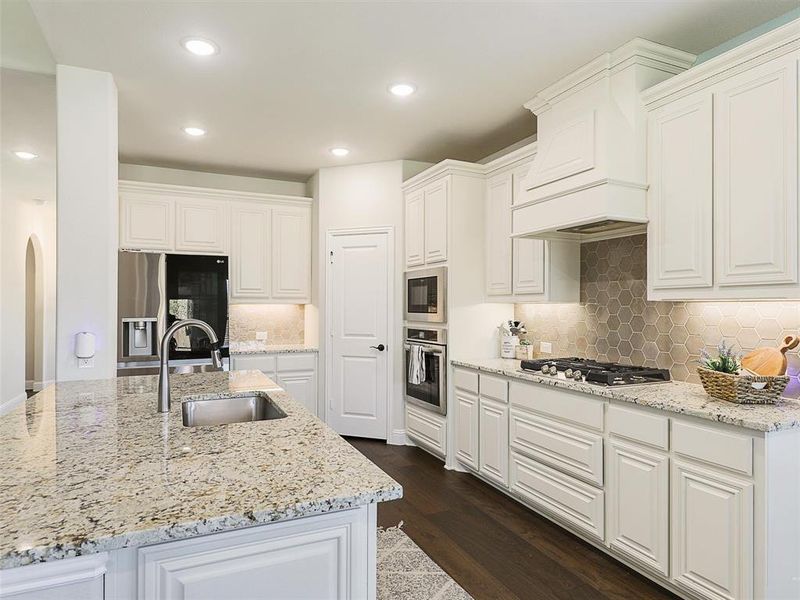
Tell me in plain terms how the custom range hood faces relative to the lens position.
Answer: facing the viewer and to the left of the viewer

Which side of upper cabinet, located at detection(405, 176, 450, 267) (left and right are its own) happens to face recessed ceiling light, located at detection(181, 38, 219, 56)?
front

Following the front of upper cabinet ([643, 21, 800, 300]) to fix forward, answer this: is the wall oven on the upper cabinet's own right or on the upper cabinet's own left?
on the upper cabinet's own right

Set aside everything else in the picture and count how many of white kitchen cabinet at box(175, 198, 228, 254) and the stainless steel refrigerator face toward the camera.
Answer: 2

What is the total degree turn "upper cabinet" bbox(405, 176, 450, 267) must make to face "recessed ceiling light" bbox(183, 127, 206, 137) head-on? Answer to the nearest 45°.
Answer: approximately 45° to its right

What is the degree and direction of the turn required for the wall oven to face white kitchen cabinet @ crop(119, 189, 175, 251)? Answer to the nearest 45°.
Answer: approximately 45° to its right

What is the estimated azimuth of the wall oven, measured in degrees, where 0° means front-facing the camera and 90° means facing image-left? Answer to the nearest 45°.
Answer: approximately 45°

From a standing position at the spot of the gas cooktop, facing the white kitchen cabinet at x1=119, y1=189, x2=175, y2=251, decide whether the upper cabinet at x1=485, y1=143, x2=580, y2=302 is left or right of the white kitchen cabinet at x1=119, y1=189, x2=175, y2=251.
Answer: right

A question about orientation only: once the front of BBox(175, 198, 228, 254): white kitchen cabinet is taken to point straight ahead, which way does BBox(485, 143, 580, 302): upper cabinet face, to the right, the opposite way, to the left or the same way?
to the right
